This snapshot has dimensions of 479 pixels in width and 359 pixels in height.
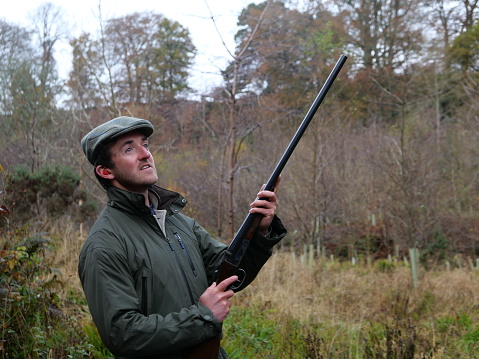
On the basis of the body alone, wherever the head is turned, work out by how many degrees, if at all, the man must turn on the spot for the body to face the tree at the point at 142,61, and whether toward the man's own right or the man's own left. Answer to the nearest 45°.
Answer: approximately 135° to the man's own left

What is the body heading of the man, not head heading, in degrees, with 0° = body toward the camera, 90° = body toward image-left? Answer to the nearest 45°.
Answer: approximately 315°
